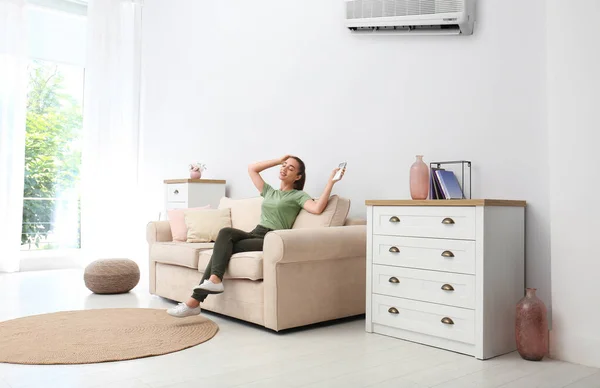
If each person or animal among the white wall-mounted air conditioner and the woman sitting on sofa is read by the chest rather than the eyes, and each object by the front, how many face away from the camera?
0

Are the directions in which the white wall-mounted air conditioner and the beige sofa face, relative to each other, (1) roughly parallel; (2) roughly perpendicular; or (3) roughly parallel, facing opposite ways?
roughly parallel

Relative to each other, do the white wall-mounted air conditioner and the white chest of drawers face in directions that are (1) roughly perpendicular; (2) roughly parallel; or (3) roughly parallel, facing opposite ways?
roughly parallel

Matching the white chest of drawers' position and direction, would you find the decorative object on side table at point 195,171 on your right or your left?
on your right

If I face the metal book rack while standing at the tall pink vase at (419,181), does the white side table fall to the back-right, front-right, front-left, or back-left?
back-left

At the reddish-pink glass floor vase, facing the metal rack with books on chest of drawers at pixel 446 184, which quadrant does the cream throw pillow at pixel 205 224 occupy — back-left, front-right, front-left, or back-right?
front-left

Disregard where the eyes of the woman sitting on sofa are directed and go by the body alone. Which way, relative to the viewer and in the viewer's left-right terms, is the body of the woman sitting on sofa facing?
facing the viewer and to the left of the viewer

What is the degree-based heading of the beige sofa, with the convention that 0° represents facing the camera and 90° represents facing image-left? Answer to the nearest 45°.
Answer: approximately 45°

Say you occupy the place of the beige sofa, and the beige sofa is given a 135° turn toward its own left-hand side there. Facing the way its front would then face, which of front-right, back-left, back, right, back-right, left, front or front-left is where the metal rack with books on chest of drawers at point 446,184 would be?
front

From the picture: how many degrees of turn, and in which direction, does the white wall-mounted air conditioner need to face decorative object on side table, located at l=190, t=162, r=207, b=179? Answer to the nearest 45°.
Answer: approximately 90° to its right

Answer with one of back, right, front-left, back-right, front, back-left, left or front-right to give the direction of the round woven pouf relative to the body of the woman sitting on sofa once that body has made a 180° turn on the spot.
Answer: left

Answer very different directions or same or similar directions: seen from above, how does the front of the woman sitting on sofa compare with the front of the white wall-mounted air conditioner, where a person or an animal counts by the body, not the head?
same or similar directions

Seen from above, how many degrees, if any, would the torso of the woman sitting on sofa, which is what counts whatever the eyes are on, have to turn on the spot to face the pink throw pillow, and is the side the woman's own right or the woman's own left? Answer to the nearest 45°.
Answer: approximately 90° to the woman's own right

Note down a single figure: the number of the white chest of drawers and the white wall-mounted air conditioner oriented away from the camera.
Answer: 0

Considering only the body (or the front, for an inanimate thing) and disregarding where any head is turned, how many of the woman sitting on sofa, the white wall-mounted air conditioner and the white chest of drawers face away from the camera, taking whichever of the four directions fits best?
0

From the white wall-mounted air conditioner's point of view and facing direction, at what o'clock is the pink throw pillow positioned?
The pink throw pillow is roughly at 2 o'clock from the white wall-mounted air conditioner.
